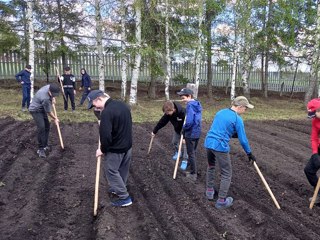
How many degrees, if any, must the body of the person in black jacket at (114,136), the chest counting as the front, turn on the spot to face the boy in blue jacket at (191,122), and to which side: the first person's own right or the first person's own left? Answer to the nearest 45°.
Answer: approximately 135° to the first person's own right

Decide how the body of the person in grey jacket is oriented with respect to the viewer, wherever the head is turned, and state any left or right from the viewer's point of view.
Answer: facing to the right of the viewer

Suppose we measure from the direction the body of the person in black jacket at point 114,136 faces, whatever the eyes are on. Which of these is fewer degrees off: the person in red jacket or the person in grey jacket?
the person in grey jacket

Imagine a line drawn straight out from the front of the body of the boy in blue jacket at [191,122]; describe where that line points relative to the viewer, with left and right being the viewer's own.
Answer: facing to the left of the viewer

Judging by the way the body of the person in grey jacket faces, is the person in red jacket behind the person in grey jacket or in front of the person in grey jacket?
in front

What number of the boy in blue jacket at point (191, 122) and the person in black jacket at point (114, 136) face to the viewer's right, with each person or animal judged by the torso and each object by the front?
0

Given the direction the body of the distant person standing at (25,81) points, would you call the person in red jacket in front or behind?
in front

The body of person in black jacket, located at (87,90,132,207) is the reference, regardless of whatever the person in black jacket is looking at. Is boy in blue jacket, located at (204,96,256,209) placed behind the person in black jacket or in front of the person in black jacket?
behind

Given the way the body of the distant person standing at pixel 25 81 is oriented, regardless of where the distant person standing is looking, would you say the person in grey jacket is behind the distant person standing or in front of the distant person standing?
in front
